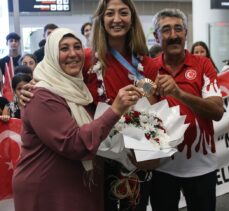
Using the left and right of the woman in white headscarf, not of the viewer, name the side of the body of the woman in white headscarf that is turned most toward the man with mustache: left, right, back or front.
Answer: left

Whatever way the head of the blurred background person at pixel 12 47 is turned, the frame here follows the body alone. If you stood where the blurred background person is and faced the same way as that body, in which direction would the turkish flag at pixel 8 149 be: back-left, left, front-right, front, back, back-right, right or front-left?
front

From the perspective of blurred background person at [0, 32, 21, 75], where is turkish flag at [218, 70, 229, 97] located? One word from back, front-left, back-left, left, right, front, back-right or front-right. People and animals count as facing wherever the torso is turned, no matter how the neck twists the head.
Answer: front-left

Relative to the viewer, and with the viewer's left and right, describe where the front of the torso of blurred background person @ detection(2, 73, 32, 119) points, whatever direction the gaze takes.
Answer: facing the viewer and to the right of the viewer

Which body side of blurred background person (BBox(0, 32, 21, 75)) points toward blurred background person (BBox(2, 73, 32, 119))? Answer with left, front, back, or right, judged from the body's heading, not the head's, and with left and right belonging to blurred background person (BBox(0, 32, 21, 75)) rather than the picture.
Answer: front

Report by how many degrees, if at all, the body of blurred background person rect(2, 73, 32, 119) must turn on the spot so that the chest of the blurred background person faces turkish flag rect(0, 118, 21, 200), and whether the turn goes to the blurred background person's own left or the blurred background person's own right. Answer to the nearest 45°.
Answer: approximately 45° to the blurred background person's own right

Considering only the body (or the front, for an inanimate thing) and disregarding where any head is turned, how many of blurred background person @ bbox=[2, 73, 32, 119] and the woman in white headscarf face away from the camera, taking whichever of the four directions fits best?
0

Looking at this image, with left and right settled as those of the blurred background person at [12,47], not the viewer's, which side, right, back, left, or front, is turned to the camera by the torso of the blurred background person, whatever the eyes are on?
front

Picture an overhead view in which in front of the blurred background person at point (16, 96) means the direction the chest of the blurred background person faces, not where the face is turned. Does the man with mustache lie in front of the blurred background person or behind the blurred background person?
in front
